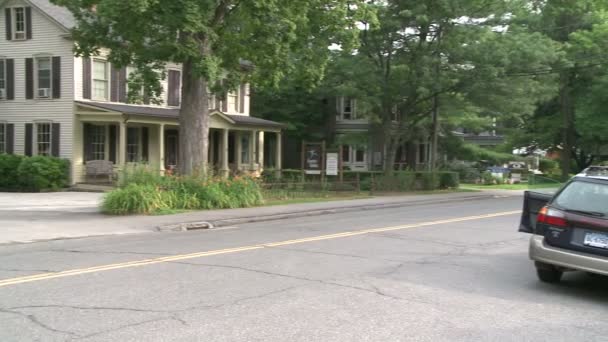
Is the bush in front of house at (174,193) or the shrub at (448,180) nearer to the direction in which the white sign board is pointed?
the bush in front of house

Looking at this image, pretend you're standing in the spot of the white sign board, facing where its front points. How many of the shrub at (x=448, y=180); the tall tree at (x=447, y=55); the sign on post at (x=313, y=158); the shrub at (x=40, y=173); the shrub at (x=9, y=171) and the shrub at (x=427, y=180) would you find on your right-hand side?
3

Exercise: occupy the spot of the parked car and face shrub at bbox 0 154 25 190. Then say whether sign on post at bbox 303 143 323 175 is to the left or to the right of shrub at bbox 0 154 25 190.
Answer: right

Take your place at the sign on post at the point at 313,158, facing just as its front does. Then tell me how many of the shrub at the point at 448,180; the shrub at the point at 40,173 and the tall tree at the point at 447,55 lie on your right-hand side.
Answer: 1

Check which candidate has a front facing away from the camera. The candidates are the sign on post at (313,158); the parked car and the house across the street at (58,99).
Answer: the parked car

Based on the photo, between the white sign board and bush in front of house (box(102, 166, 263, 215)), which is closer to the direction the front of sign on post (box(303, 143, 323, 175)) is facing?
the bush in front of house

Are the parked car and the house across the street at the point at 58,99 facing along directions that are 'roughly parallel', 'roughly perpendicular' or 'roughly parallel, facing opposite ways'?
roughly perpendicular

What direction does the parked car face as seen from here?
away from the camera

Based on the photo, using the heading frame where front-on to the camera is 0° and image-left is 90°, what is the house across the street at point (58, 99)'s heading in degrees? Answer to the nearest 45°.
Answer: approximately 315°

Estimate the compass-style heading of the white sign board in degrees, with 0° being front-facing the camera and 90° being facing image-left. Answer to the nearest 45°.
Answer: approximately 0°

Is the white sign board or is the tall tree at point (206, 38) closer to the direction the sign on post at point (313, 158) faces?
the tall tree
